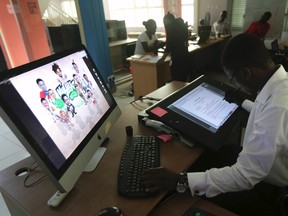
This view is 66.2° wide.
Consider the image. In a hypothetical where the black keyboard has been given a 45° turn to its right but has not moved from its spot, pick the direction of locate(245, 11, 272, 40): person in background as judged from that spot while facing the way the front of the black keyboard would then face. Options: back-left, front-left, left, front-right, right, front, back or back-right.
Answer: left

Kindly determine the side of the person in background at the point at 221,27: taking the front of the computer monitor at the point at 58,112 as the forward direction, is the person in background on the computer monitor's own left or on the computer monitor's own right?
on the computer monitor's own left

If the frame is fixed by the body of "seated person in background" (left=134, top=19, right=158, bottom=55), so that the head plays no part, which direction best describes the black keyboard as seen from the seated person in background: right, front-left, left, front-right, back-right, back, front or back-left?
front-right

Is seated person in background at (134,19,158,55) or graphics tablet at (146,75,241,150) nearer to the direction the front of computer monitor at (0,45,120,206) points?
the graphics tablet

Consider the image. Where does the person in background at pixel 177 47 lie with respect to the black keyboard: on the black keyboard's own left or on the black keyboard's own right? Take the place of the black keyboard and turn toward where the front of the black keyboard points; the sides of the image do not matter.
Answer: on the black keyboard's own left

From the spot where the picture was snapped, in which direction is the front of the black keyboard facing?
facing to the right of the viewer

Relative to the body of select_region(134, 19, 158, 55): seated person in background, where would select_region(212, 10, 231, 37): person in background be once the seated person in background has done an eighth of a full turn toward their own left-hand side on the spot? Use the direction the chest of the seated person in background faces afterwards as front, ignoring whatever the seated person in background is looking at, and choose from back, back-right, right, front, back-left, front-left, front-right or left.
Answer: front-left

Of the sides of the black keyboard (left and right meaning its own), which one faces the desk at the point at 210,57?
left

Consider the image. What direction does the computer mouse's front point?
to the viewer's left

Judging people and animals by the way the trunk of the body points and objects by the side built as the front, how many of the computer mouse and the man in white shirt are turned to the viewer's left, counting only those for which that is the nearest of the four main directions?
2

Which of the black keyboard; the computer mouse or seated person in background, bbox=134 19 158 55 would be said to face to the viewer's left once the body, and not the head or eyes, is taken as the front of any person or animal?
the computer mouse

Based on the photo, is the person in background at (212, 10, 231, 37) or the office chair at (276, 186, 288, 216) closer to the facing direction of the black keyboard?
the office chair
